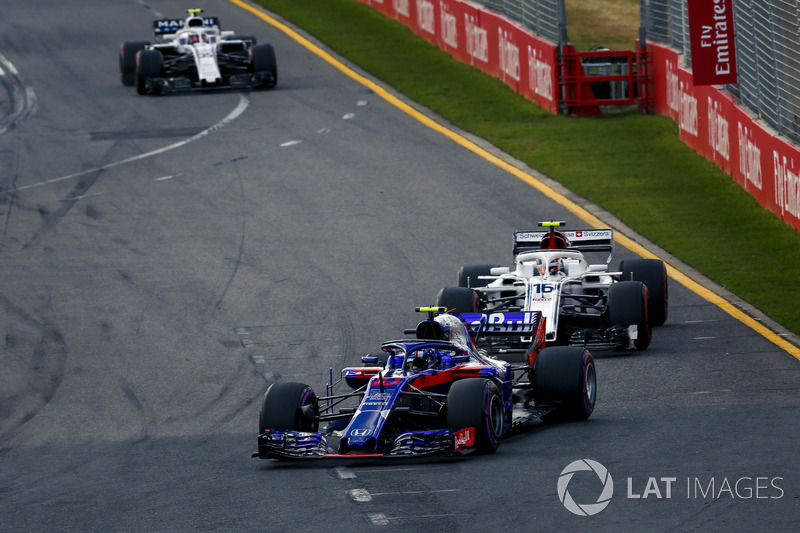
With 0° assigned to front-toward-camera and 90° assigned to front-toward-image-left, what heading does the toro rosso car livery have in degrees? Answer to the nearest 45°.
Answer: approximately 45°

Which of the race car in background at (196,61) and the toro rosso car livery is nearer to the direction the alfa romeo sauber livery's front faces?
the toro rosso car livery

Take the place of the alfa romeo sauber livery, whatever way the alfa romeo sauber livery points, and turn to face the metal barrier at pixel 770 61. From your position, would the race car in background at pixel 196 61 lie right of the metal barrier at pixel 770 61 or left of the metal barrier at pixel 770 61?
left

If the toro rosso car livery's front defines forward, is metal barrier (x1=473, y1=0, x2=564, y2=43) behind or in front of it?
behind

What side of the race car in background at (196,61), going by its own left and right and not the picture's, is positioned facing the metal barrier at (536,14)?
left

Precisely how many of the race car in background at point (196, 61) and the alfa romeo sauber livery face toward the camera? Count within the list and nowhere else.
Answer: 2

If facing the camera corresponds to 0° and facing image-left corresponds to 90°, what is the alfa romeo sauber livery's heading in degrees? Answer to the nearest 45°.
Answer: approximately 0°

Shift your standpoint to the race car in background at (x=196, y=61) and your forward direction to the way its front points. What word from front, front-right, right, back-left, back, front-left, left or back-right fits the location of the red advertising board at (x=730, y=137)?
front-left

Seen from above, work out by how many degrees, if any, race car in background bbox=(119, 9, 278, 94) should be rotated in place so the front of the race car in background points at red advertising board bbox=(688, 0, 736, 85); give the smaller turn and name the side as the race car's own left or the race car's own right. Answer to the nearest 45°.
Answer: approximately 45° to the race car's own left

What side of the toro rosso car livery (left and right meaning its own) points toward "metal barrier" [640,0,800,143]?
back

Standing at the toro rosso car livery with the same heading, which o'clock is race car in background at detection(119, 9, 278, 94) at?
The race car in background is roughly at 4 o'clock from the toro rosso car livery.

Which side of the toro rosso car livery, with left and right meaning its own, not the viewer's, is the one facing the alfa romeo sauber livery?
back
